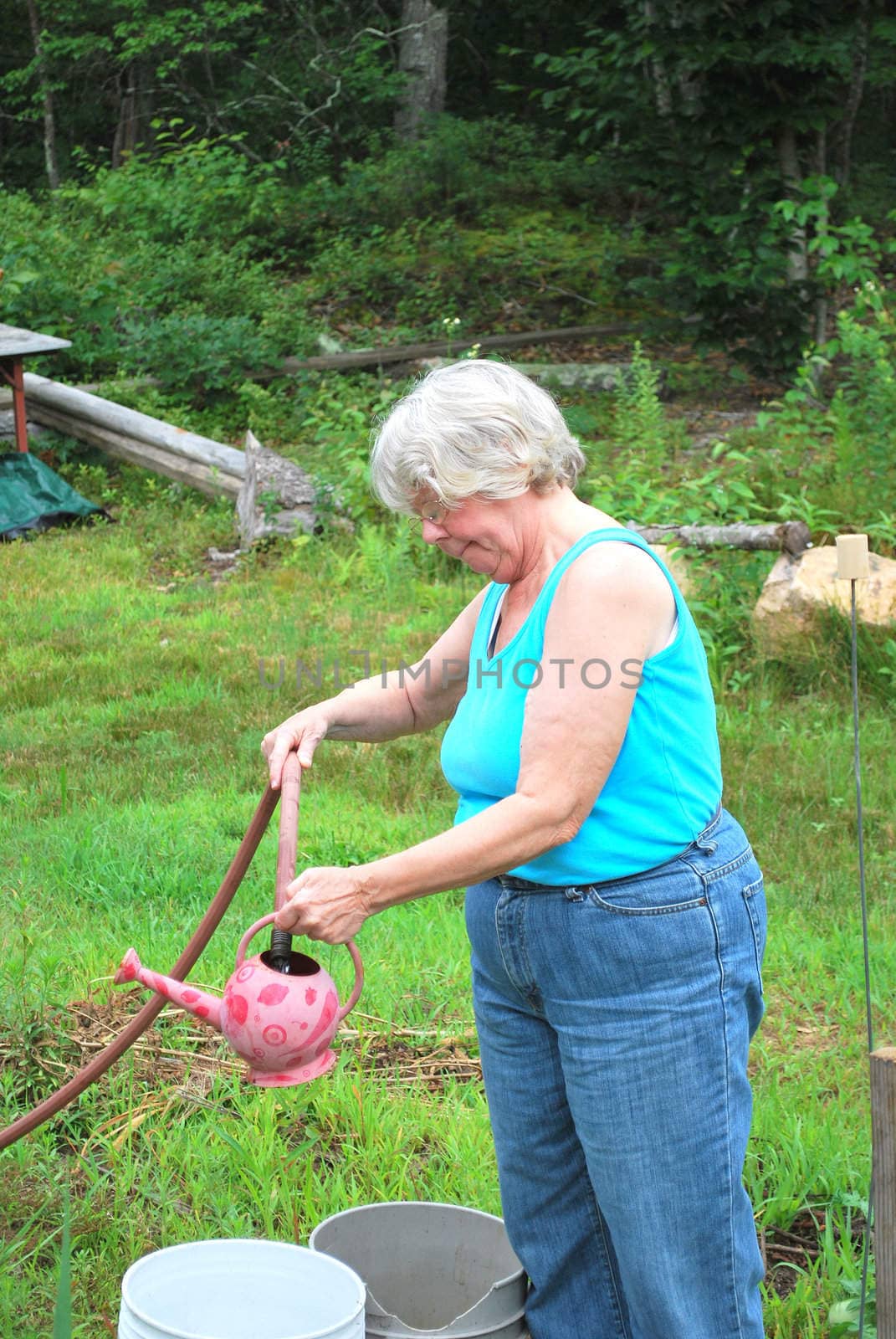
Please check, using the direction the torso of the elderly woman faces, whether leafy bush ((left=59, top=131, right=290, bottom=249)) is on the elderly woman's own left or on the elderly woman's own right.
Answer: on the elderly woman's own right

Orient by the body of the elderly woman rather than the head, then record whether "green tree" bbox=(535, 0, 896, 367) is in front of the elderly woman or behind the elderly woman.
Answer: behind

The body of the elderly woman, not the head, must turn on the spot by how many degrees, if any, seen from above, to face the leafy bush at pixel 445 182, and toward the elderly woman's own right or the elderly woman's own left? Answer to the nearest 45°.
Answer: approximately 135° to the elderly woman's own right

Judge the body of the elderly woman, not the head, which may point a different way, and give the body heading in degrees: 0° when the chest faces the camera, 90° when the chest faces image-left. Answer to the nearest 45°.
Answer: approximately 45°

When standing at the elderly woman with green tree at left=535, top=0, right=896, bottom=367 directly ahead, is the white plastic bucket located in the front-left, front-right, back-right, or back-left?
back-left

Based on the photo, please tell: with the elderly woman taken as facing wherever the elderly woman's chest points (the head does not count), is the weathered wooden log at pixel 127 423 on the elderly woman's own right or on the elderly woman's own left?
on the elderly woman's own right

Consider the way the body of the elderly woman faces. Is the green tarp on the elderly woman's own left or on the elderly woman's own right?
on the elderly woman's own right
